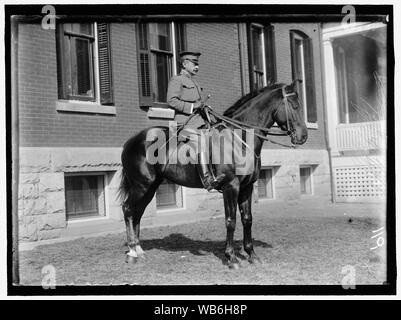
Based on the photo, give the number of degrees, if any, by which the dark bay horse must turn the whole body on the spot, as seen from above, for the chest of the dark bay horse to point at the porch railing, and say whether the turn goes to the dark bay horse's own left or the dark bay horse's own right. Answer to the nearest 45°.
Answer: approximately 45° to the dark bay horse's own left

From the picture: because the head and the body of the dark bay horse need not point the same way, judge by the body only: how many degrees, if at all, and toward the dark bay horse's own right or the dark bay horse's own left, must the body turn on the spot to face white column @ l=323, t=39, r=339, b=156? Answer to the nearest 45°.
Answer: approximately 45° to the dark bay horse's own left

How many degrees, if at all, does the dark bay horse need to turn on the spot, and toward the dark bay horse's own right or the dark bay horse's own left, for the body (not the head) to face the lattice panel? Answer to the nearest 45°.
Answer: approximately 45° to the dark bay horse's own left

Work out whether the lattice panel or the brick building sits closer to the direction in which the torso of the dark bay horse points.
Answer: the lattice panel

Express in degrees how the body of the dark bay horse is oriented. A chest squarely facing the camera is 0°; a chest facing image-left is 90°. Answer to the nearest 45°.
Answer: approximately 270°

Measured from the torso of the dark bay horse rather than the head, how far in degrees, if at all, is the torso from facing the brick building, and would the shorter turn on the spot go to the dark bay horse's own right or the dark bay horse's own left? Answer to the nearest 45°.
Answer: approximately 135° to the dark bay horse's own left
